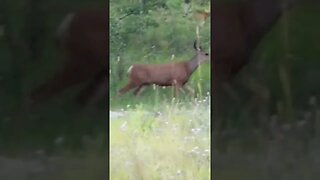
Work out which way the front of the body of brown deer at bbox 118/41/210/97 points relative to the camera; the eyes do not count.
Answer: to the viewer's right
